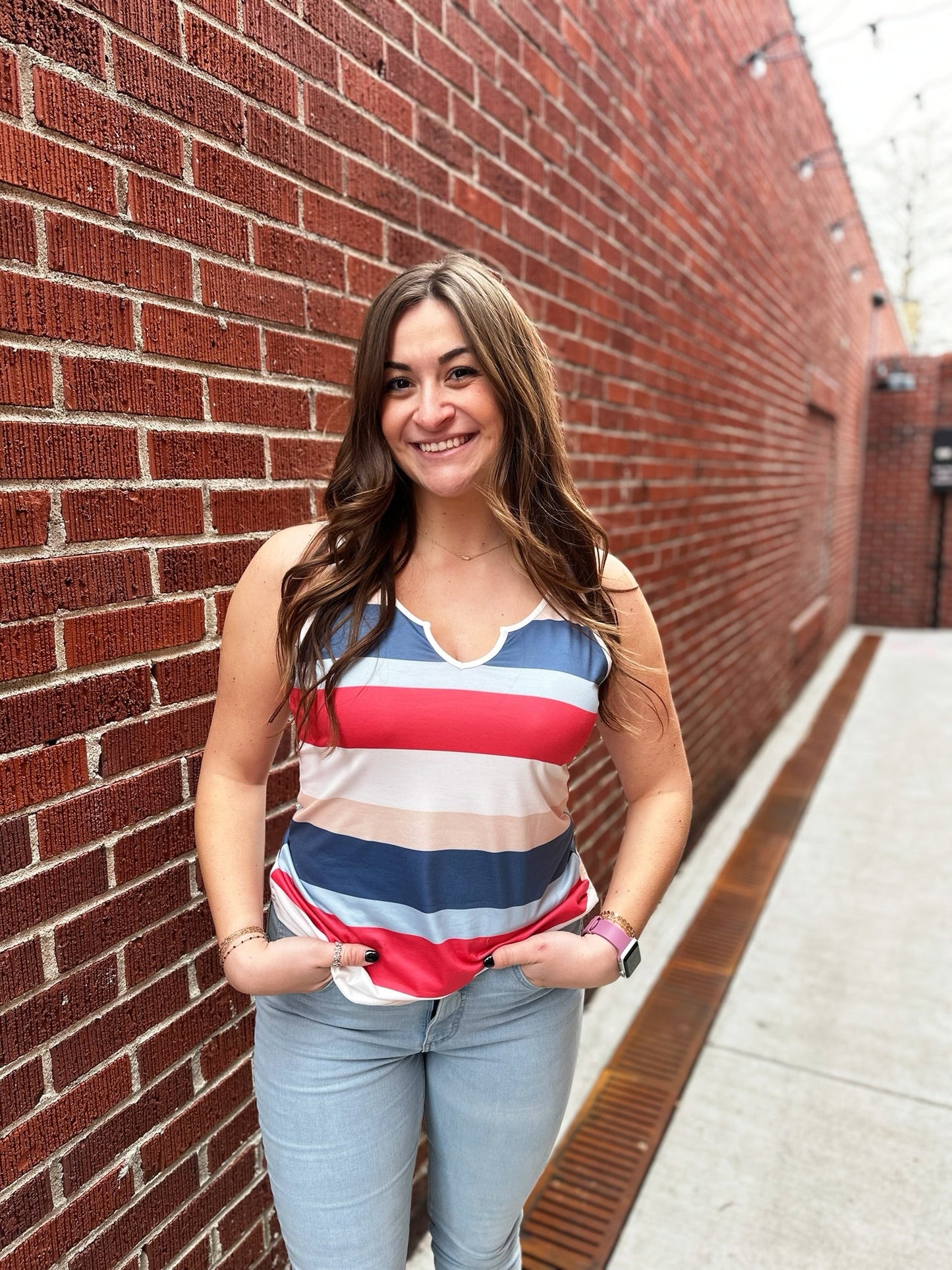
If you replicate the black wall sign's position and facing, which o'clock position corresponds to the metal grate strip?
The metal grate strip is roughly at 12 o'clock from the black wall sign.

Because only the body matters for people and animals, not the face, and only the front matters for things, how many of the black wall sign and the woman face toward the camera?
2

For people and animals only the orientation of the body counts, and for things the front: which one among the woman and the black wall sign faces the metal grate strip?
the black wall sign

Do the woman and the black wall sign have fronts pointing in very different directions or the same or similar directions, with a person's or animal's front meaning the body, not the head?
same or similar directions

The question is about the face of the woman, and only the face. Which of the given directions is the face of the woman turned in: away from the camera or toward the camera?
toward the camera

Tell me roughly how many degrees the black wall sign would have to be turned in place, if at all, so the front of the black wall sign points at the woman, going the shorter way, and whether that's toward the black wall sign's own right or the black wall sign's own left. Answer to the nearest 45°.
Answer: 0° — it already faces them

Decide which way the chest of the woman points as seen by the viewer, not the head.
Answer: toward the camera

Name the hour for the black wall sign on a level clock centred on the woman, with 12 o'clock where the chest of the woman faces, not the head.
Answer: The black wall sign is roughly at 7 o'clock from the woman.

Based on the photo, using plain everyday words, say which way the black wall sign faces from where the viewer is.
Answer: facing the viewer
